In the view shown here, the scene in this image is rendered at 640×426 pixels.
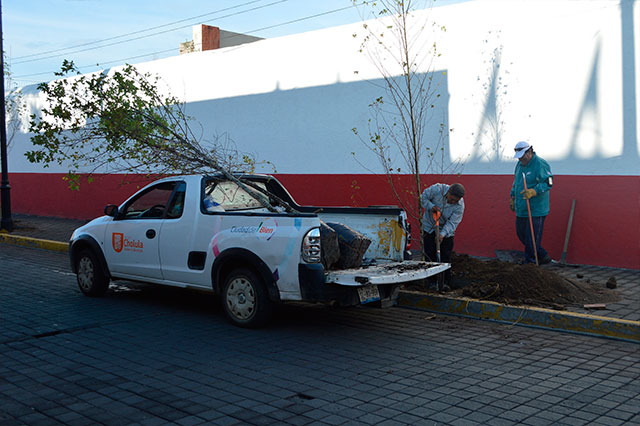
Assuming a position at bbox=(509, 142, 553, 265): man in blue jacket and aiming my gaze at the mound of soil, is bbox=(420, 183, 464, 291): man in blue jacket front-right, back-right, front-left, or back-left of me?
front-right

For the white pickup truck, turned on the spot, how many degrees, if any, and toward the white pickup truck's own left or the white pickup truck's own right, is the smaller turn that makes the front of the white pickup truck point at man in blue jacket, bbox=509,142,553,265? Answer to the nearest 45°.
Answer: approximately 90° to the white pickup truck's own right

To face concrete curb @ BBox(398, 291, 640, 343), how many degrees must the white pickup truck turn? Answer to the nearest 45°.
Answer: approximately 135° to its right

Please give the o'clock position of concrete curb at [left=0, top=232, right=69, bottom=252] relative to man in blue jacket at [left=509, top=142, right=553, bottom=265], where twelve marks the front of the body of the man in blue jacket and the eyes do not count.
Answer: The concrete curb is roughly at 2 o'clock from the man in blue jacket.

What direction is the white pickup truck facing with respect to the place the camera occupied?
facing away from the viewer and to the left of the viewer

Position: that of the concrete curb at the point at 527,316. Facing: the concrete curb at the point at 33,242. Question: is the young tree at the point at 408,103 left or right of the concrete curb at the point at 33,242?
right

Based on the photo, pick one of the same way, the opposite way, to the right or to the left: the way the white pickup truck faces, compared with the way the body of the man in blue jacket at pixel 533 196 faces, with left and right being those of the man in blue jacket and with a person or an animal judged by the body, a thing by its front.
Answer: to the right

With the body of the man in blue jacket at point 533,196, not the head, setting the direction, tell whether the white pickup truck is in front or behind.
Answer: in front

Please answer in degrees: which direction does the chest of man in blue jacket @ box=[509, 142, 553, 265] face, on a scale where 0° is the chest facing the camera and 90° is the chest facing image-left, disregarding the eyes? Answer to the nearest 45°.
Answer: approximately 45°

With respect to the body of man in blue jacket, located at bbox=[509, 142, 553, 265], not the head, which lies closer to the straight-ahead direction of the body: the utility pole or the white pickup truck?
the white pickup truck

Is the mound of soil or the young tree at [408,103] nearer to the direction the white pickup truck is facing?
the young tree

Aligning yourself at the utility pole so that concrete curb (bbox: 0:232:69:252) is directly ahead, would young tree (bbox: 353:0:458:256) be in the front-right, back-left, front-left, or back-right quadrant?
front-left

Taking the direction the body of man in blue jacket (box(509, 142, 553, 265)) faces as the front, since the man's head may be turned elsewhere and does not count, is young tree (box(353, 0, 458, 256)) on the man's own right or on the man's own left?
on the man's own right

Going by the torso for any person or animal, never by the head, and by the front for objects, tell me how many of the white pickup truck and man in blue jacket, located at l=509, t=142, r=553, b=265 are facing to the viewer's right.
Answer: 0
